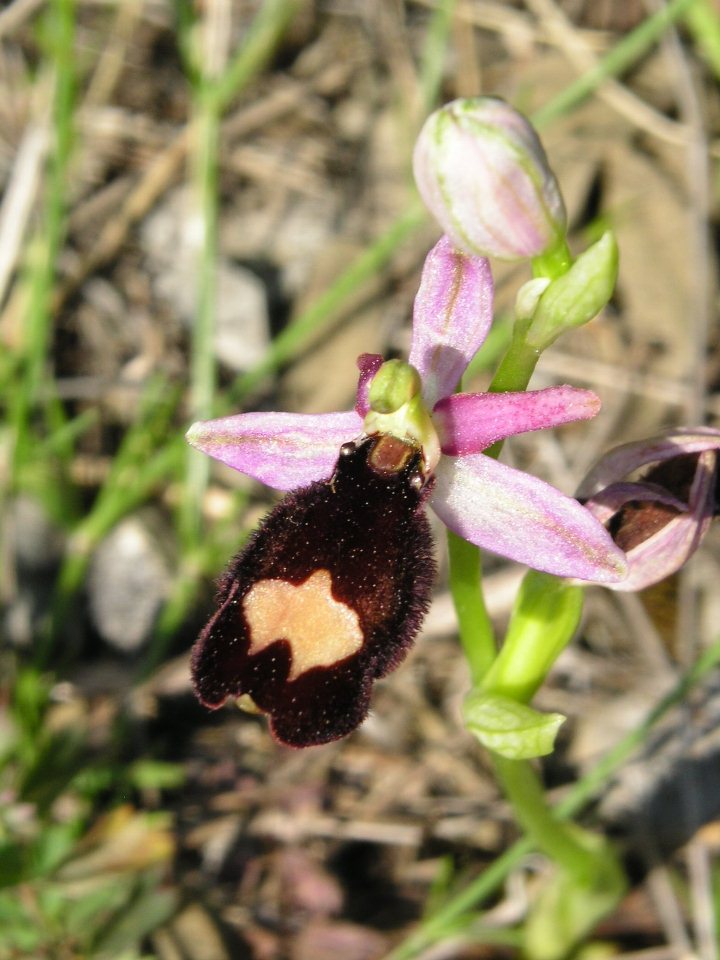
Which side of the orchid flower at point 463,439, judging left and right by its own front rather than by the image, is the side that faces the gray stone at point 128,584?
right

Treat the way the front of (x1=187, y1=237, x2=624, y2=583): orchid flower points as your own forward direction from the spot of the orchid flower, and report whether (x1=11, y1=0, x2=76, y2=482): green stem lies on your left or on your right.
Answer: on your right

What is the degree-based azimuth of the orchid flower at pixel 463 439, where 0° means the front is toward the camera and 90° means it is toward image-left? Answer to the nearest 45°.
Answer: approximately 45°

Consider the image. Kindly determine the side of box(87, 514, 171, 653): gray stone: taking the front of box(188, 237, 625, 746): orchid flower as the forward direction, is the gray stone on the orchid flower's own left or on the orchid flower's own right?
on the orchid flower's own right
